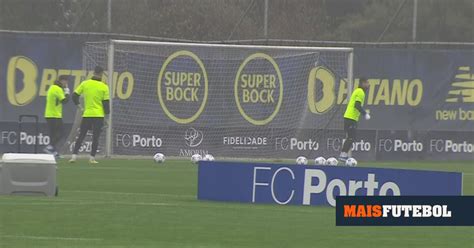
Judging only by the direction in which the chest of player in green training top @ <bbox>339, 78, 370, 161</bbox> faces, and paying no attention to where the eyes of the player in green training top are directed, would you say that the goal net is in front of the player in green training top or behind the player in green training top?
behind
